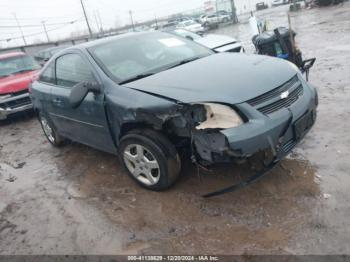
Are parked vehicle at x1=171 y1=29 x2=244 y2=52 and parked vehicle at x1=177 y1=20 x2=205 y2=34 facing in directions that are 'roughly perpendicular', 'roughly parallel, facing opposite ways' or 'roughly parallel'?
roughly parallel

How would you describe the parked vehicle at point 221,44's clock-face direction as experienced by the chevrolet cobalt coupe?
The parked vehicle is roughly at 8 o'clock from the chevrolet cobalt coupe.

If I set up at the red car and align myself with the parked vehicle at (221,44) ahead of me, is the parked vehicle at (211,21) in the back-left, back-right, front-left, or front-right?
front-left

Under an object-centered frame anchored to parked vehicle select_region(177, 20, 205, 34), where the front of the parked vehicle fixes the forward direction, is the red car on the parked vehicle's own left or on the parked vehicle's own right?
on the parked vehicle's own right

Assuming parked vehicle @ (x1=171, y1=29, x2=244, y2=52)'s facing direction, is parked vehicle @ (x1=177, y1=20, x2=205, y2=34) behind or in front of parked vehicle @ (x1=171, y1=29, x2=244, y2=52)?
behind

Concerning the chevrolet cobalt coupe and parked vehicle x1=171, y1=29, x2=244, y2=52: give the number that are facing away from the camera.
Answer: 0

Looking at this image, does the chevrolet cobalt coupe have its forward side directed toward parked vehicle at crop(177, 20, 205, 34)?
no

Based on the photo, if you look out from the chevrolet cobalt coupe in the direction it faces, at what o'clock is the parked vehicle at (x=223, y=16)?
The parked vehicle is roughly at 8 o'clock from the chevrolet cobalt coupe.

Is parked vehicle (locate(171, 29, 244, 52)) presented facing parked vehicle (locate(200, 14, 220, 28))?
no

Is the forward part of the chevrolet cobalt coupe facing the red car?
no

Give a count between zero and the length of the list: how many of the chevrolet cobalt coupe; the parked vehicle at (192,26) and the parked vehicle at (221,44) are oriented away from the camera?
0
